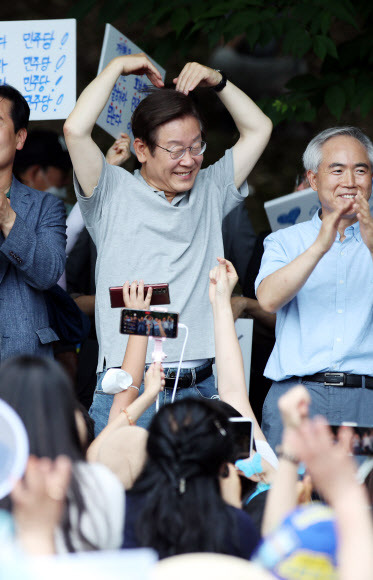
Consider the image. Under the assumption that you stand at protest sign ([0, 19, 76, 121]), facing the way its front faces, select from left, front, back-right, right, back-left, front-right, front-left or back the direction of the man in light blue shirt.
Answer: front-left

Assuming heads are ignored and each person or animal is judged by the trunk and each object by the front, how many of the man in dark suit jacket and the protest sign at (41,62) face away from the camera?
0

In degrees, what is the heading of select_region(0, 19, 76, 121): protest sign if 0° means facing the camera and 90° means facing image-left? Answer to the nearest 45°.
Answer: approximately 0°

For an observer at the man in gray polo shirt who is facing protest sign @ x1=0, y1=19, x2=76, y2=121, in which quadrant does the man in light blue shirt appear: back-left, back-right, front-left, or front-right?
back-right
